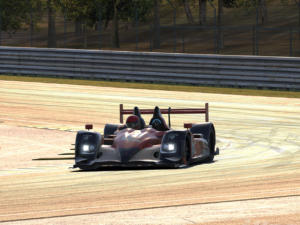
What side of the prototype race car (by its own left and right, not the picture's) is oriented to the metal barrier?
back

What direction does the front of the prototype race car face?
toward the camera
